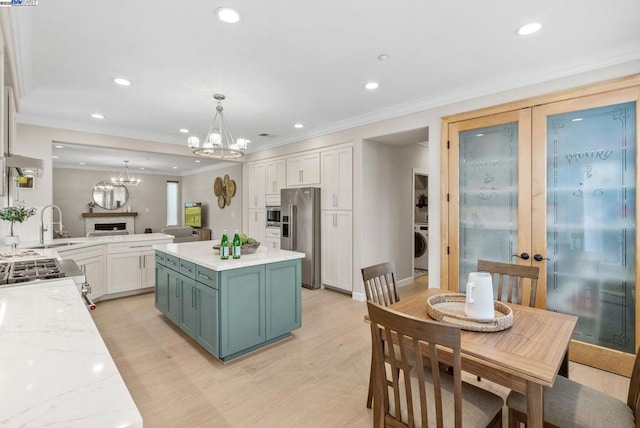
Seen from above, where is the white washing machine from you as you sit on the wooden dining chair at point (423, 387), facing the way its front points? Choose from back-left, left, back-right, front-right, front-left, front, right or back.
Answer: front-left

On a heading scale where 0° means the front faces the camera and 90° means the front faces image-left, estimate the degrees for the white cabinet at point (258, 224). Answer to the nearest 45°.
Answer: approximately 45°

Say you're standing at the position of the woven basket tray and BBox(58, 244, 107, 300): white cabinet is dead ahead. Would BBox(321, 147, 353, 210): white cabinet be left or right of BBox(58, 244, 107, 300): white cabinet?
right

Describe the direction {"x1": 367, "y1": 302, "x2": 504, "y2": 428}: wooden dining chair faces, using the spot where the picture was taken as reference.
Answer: facing away from the viewer and to the right of the viewer

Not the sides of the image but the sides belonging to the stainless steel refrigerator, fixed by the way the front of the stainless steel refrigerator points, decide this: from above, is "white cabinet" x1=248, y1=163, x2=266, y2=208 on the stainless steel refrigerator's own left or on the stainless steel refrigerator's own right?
on the stainless steel refrigerator's own right

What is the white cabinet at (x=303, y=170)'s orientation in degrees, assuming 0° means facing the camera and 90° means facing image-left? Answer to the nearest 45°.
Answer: approximately 45°

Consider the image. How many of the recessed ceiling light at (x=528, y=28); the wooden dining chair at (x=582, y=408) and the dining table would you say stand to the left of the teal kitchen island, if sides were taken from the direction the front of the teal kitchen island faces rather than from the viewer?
3

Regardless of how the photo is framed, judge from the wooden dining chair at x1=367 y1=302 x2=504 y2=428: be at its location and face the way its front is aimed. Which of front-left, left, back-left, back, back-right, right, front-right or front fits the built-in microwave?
left

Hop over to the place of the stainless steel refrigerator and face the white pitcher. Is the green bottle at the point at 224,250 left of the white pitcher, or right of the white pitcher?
right

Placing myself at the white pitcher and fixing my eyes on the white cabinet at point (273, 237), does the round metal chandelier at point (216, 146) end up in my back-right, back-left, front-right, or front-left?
front-left

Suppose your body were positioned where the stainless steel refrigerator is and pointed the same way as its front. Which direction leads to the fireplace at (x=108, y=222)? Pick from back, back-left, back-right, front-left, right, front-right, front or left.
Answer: right

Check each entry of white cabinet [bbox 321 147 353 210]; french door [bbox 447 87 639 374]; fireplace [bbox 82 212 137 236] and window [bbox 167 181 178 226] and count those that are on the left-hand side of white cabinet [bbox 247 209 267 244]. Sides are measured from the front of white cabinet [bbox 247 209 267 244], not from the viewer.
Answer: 2

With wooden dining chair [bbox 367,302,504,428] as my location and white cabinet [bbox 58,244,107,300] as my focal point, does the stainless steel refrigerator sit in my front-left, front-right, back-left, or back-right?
front-right

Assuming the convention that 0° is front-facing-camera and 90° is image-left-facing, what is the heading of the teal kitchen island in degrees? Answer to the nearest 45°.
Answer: approximately 45°

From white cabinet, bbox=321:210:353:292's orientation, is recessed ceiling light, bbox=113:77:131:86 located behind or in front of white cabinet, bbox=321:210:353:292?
in front

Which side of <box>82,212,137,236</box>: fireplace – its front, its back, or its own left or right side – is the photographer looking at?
front

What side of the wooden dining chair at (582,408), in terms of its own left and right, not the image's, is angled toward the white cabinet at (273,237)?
front

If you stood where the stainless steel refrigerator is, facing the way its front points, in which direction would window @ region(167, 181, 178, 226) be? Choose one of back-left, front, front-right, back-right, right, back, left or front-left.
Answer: right
